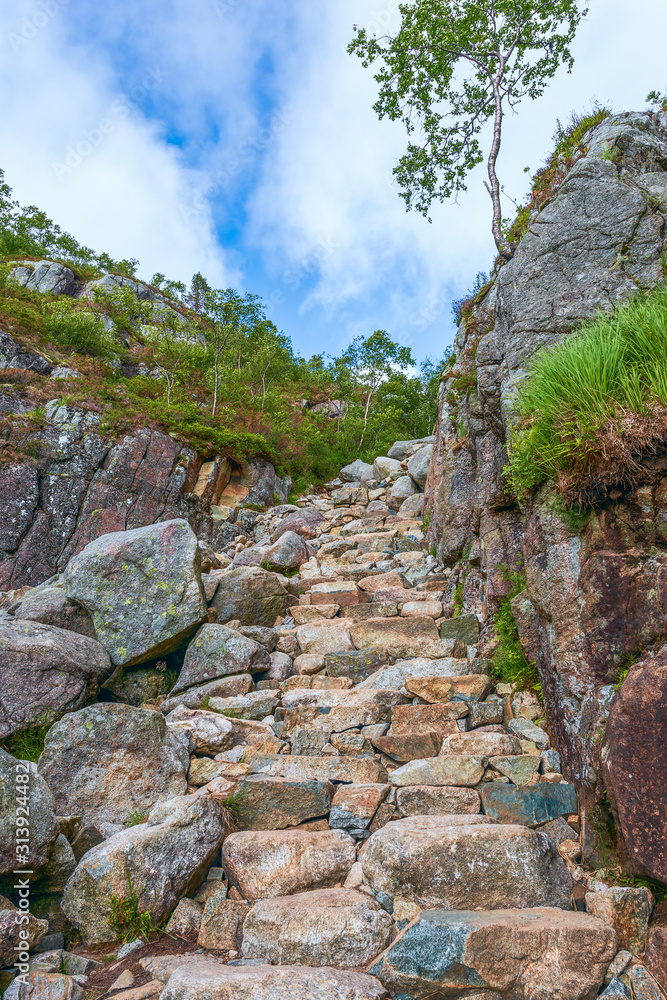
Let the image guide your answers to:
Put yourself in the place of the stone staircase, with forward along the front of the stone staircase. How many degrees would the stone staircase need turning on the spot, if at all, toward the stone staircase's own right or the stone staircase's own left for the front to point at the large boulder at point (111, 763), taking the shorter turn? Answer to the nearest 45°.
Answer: approximately 135° to the stone staircase's own right

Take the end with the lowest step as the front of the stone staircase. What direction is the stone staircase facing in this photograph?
toward the camera

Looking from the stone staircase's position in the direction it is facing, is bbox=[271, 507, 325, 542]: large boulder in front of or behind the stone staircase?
behind

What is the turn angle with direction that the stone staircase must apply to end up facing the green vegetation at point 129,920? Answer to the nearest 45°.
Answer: approximately 90° to its right

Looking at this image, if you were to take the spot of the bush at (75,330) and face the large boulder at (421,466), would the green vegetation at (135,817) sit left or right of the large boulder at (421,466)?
right

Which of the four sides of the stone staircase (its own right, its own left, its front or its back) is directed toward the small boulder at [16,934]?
right

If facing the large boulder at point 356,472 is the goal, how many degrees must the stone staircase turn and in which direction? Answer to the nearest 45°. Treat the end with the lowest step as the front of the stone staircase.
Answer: approximately 180°

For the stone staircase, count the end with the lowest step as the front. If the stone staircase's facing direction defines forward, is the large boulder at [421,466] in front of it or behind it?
behind

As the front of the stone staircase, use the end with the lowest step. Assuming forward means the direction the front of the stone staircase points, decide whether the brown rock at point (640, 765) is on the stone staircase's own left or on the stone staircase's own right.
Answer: on the stone staircase's own left

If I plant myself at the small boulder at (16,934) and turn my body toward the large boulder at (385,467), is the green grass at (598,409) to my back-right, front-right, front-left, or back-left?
front-right

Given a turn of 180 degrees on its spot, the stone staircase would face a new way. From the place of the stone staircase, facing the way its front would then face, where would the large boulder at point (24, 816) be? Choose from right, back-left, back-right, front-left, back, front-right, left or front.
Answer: left

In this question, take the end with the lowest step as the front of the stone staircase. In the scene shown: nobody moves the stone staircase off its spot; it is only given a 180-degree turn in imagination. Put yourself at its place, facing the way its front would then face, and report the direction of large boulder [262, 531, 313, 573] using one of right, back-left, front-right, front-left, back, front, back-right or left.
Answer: front
